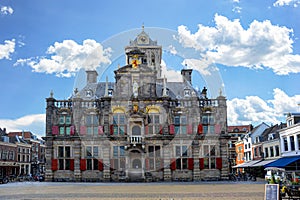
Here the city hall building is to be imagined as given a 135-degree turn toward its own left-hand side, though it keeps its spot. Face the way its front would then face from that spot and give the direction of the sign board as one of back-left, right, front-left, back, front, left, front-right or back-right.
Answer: back-right

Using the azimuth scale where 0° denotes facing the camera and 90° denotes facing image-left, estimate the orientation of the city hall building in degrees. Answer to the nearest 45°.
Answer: approximately 0°
